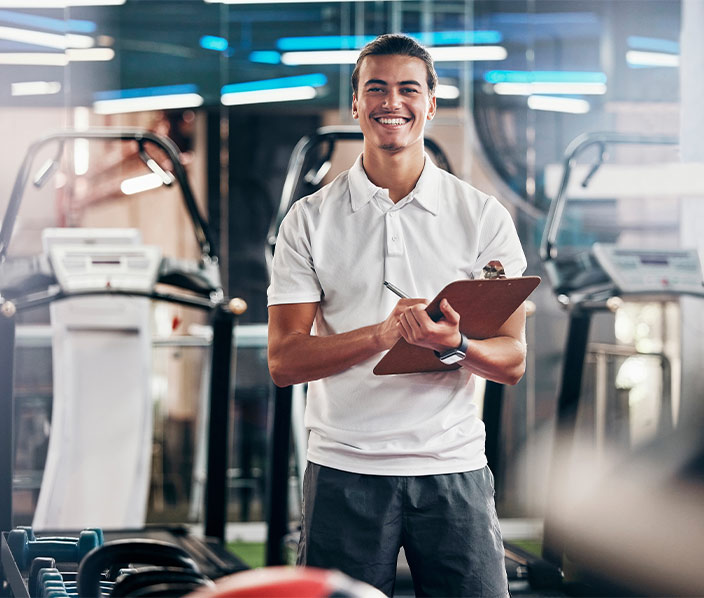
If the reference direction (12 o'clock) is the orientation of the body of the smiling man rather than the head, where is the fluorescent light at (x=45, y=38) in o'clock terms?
The fluorescent light is roughly at 5 o'clock from the smiling man.

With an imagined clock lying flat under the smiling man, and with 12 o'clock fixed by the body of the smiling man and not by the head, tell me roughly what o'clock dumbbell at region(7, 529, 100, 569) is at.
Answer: The dumbbell is roughly at 2 o'clock from the smiling man.

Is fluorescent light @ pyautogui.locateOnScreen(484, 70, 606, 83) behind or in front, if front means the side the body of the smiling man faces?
behind

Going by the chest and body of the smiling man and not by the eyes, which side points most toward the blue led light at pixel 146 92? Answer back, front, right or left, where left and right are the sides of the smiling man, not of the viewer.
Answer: back

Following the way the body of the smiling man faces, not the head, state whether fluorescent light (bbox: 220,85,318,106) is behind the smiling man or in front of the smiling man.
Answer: behind

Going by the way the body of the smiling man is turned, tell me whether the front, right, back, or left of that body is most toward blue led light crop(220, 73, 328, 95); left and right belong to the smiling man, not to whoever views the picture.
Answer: back

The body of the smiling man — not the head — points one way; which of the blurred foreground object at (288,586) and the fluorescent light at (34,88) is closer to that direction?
the blurred foreground object

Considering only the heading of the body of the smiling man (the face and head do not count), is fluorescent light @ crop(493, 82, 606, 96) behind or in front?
behind

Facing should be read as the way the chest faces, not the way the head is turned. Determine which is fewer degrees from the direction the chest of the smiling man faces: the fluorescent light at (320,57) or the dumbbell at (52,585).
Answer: the dumbbell

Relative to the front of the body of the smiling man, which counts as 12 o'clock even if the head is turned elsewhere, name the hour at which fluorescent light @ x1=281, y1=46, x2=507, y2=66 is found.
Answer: The fluorescent light is roughly at 6 o'clock from the smiling man.

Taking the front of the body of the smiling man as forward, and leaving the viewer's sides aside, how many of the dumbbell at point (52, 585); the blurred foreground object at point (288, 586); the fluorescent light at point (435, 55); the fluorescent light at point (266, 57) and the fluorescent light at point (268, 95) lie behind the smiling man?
3

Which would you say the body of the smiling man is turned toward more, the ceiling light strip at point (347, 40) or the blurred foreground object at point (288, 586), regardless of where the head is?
the blurred foreground object

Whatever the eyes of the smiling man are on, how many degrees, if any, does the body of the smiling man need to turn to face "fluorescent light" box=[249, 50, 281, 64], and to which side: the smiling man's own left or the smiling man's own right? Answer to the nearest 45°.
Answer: approximately 180°

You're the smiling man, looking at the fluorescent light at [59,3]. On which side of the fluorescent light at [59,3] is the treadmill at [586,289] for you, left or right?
right

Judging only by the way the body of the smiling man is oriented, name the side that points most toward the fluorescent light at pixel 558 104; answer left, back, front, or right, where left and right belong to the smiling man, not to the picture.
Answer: back

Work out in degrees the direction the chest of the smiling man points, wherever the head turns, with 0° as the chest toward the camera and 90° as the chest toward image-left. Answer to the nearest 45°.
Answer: approximately 0°
